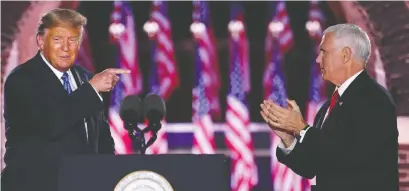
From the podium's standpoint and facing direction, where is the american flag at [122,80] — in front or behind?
behind

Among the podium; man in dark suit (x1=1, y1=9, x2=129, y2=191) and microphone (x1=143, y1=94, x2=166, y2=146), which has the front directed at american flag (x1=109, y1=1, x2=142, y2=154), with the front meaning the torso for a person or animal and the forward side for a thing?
the microphone

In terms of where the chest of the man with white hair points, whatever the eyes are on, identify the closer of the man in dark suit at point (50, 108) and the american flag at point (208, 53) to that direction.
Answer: the man in dark suit

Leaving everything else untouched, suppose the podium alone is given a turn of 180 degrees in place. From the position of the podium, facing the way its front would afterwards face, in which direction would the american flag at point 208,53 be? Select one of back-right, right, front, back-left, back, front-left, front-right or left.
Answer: front

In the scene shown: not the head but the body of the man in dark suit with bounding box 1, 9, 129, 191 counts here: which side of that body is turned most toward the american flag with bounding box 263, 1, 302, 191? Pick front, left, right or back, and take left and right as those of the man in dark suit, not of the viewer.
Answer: left

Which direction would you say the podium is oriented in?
toward the camera

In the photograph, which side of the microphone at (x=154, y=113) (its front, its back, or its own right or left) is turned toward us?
back

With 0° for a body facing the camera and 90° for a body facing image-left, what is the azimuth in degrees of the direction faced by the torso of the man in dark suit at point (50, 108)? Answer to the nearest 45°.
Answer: approximately 315°

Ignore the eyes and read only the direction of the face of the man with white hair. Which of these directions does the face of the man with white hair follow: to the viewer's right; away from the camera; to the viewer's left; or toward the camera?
to the viewer's left

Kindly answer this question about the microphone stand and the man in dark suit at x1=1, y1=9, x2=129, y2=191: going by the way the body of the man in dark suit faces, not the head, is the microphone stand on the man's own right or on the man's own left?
on the man's own left

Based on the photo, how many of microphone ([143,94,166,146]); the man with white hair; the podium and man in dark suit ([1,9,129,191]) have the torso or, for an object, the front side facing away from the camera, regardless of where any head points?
1

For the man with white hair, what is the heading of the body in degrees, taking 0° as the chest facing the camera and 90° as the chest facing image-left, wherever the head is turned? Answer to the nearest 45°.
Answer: approximately 90°

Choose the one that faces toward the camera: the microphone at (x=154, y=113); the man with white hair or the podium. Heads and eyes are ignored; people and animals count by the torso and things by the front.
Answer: the podium
